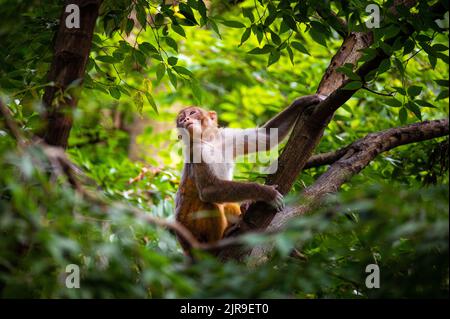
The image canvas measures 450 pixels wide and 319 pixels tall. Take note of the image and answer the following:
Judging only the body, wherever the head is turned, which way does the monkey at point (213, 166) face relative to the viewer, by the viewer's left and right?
facing the viewer and to the right of the viewer
